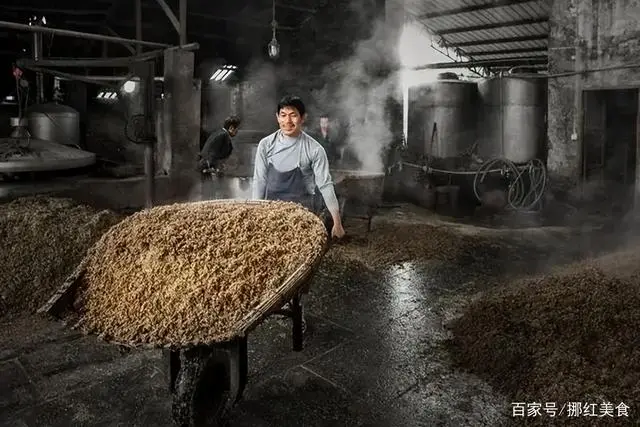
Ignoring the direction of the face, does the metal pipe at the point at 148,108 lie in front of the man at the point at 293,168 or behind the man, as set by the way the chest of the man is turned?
behind

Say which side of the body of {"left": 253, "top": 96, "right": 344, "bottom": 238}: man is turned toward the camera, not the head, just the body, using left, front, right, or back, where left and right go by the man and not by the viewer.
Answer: front

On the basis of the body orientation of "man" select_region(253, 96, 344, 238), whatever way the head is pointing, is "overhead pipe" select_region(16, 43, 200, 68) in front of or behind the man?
behind

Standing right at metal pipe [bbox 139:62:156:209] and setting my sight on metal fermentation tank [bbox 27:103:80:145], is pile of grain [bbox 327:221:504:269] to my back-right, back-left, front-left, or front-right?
back-right

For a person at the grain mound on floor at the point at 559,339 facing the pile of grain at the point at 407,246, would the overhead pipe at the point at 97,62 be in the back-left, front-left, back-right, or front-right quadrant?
front-left

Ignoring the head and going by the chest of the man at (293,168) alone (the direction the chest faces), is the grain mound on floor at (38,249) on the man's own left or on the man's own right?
on the man's own right

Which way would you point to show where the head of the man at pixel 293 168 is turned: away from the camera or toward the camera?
toward the camera

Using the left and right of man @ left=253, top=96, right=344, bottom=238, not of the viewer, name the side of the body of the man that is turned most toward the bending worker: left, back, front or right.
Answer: back

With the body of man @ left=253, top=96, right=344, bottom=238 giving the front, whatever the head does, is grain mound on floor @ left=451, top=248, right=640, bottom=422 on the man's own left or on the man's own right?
on the man's own left
